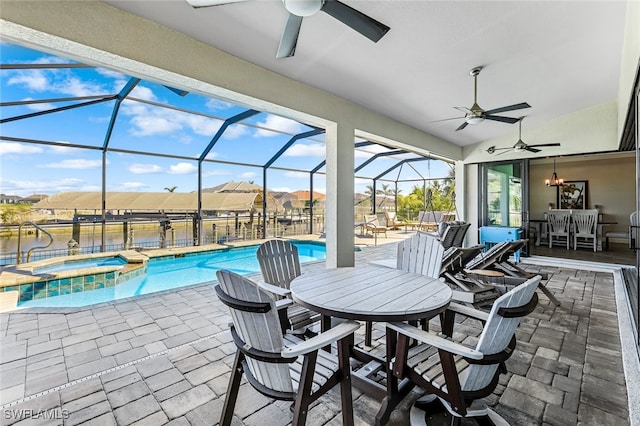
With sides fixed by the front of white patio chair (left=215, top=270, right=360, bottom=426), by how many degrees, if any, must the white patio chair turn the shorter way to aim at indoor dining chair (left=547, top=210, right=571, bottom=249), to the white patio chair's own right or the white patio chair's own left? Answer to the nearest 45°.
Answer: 0° — it already faces it

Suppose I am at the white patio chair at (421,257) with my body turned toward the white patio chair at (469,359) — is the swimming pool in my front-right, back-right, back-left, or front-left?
back-right

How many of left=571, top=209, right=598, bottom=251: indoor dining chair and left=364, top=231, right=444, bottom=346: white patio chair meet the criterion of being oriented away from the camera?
1

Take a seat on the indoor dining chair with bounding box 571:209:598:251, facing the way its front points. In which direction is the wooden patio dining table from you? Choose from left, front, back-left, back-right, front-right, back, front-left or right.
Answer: back

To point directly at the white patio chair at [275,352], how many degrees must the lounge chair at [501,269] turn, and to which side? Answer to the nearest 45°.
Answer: approximately 90° to its left

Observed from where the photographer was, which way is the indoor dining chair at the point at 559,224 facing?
facing away from the viewer

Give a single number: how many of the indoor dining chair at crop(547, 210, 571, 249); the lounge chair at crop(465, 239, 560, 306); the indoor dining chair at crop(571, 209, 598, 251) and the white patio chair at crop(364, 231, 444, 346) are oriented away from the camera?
2

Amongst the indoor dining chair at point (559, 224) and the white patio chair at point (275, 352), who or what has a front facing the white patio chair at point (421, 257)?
the white patio chair at point (275, 352)

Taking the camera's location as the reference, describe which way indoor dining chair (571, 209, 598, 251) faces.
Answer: facing away from the viewer

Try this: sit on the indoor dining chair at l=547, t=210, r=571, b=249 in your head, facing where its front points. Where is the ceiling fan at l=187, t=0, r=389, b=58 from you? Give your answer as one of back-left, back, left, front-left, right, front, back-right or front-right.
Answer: back

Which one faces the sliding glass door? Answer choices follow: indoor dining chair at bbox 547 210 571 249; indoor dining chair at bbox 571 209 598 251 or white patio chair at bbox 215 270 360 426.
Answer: the white patio chair

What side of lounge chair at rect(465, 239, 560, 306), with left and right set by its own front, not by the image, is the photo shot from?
left

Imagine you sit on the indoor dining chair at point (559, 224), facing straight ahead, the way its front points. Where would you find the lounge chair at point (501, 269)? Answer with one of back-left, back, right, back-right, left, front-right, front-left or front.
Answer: back
